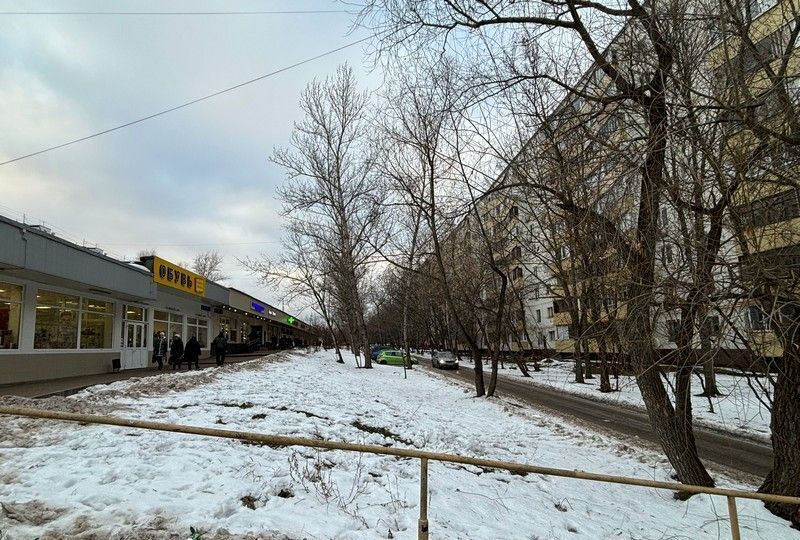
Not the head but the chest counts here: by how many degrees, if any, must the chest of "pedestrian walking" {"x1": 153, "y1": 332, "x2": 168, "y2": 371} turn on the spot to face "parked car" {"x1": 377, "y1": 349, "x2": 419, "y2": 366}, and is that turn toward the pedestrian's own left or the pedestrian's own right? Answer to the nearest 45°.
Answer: approximately 135° to the pedestrian's own left

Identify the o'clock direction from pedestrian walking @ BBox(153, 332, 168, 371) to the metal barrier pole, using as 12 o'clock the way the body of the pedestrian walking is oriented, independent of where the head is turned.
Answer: The metal barrier pole is roughly at 12 o'clock from the pedestrian walking.

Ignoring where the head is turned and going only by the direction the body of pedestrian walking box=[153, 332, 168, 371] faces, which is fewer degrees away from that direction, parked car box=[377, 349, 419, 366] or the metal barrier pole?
the metal barrier pole

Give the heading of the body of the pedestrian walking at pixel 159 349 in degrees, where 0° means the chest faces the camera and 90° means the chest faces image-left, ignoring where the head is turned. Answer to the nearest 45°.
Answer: approximately 0°

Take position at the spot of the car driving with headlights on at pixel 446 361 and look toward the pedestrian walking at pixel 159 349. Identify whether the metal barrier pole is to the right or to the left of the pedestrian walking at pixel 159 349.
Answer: left

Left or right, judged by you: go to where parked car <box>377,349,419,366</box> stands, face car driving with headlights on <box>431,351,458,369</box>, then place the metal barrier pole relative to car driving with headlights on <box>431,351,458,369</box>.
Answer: right

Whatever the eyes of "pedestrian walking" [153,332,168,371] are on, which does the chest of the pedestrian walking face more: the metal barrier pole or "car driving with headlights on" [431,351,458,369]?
the metal barrier pole

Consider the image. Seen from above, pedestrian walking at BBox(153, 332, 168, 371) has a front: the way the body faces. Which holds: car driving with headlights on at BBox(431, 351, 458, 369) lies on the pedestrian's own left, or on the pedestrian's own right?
on the pedestrian's own left
